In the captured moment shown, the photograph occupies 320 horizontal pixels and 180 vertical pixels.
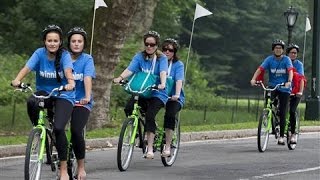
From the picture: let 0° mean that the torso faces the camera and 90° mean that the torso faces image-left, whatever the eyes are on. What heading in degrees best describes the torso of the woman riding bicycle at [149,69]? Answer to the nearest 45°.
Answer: approximately 45°

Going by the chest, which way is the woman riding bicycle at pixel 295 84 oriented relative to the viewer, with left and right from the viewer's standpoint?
facing the viewer and to the left of the viewer

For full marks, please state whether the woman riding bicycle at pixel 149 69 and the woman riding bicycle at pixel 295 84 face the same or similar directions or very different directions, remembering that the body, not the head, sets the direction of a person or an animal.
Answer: same or similar directions

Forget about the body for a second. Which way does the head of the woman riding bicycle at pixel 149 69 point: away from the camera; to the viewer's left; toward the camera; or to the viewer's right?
toward the camera

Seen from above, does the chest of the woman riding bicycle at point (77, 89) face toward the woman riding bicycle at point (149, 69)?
no

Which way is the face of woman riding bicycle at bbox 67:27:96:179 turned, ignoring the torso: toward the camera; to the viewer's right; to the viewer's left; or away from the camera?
toward the camera

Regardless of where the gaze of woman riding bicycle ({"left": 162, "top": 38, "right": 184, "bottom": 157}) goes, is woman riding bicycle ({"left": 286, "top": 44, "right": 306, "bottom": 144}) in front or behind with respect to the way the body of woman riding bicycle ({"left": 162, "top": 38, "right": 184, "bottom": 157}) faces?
behind

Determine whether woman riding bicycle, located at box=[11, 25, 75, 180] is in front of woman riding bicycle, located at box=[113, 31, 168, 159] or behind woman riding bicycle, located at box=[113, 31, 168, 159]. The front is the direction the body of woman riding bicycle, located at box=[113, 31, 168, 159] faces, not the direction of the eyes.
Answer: in front

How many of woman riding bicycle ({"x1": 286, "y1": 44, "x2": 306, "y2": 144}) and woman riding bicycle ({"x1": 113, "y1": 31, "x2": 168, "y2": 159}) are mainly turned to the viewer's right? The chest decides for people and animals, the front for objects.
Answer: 0

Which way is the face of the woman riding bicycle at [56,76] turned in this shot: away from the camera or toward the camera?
toward the camera
